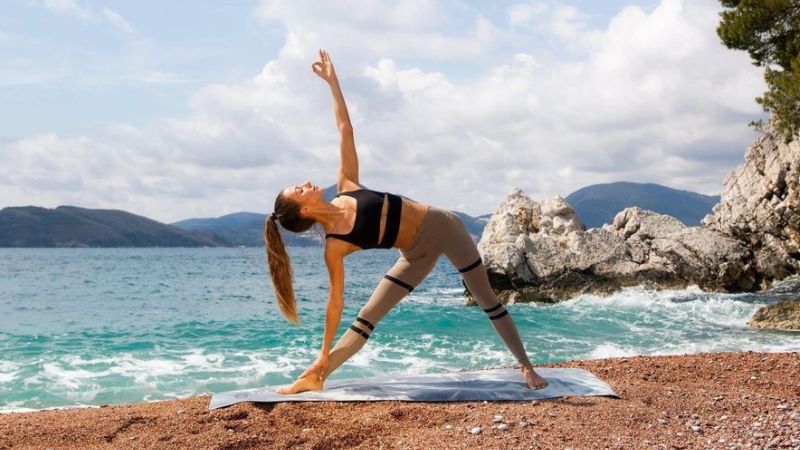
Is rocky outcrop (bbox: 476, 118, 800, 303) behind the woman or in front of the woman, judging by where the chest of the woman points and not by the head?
behind

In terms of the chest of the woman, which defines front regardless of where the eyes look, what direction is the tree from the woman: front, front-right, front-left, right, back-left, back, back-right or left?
back-left

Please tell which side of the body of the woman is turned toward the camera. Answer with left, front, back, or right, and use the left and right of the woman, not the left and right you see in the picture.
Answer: front

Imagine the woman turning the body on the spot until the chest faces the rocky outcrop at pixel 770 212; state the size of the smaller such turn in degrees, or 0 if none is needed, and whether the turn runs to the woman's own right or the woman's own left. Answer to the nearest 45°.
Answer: approximately 135° to the woman's own left
